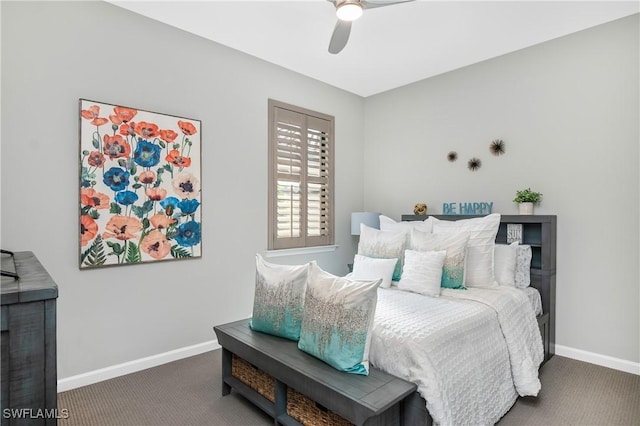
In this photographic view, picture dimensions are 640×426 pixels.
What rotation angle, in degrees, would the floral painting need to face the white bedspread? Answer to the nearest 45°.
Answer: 0° — it already faces it

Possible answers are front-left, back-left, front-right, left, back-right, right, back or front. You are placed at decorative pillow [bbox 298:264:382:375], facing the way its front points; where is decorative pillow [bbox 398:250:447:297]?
back

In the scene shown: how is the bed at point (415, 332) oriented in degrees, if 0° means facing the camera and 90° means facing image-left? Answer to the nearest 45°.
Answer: approximately 45°

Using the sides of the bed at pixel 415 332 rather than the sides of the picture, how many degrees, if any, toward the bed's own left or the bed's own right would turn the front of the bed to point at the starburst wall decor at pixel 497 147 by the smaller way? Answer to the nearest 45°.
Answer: approximately 180°

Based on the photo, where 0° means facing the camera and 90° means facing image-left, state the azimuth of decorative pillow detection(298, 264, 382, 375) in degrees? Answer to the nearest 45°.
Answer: approximately 45°

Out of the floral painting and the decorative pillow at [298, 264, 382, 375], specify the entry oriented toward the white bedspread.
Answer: the floral painting

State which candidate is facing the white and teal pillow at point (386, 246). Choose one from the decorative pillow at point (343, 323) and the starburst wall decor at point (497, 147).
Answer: the starburst wall decor

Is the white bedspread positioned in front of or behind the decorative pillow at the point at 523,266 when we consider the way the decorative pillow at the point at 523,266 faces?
in front

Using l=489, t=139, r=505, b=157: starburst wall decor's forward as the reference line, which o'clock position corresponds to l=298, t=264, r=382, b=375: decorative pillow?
The decorative pillow is roughly at 11 o'clock from the starburst wall decor.

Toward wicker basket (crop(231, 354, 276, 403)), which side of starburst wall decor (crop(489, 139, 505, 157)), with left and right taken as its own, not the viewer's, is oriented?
front
